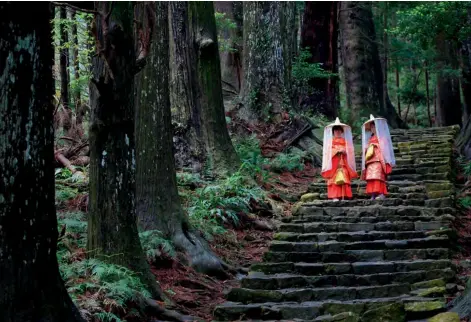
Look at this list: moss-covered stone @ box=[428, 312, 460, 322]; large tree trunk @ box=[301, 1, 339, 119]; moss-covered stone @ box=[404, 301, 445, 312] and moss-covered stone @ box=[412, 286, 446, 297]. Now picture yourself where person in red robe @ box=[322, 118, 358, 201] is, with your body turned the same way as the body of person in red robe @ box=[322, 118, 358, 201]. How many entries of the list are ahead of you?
3

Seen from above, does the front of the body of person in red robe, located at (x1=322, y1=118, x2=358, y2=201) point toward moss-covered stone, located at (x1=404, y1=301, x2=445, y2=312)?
yes

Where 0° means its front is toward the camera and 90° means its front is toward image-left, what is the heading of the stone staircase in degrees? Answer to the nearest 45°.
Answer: approximately 0°

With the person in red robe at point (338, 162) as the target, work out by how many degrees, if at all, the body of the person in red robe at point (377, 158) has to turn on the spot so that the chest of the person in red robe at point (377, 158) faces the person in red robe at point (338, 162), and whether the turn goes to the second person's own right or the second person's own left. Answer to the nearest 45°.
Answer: approximately 45° to the second person's own right

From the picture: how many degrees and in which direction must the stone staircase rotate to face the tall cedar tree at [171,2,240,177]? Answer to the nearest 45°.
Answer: approximately 135° to its right

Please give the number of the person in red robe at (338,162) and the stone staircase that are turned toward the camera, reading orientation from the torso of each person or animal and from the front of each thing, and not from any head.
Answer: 2

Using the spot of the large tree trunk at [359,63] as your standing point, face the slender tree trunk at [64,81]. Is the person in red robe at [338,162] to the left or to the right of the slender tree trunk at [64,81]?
left

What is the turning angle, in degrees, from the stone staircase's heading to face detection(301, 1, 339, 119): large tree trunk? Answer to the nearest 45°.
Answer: approximately 180°
